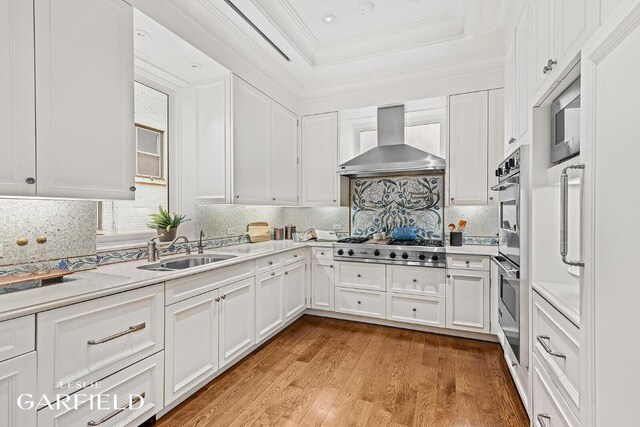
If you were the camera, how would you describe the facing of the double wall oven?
facing to the left of the viewer

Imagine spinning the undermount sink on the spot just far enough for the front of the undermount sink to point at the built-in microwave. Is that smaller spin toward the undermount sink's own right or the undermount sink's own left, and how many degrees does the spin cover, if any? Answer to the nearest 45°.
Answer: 0° — it already faces it

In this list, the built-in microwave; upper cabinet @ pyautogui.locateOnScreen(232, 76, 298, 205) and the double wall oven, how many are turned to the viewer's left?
2

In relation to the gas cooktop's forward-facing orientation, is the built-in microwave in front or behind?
in front

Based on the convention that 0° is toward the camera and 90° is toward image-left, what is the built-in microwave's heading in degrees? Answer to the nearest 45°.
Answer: approximately 90°

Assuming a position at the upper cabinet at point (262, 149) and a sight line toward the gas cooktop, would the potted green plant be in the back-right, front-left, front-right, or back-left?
back-right

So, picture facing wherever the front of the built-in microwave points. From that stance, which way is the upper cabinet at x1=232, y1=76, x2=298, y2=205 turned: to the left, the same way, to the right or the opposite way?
the opposite way

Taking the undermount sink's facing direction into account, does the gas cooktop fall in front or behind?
in front

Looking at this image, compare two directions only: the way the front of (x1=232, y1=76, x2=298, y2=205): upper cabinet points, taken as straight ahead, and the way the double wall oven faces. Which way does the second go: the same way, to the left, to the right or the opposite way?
the opposite way

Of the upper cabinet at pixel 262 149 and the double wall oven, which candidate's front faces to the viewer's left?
the double wall oven

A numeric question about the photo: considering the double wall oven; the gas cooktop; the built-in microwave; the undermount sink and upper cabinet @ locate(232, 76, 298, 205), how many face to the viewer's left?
2
